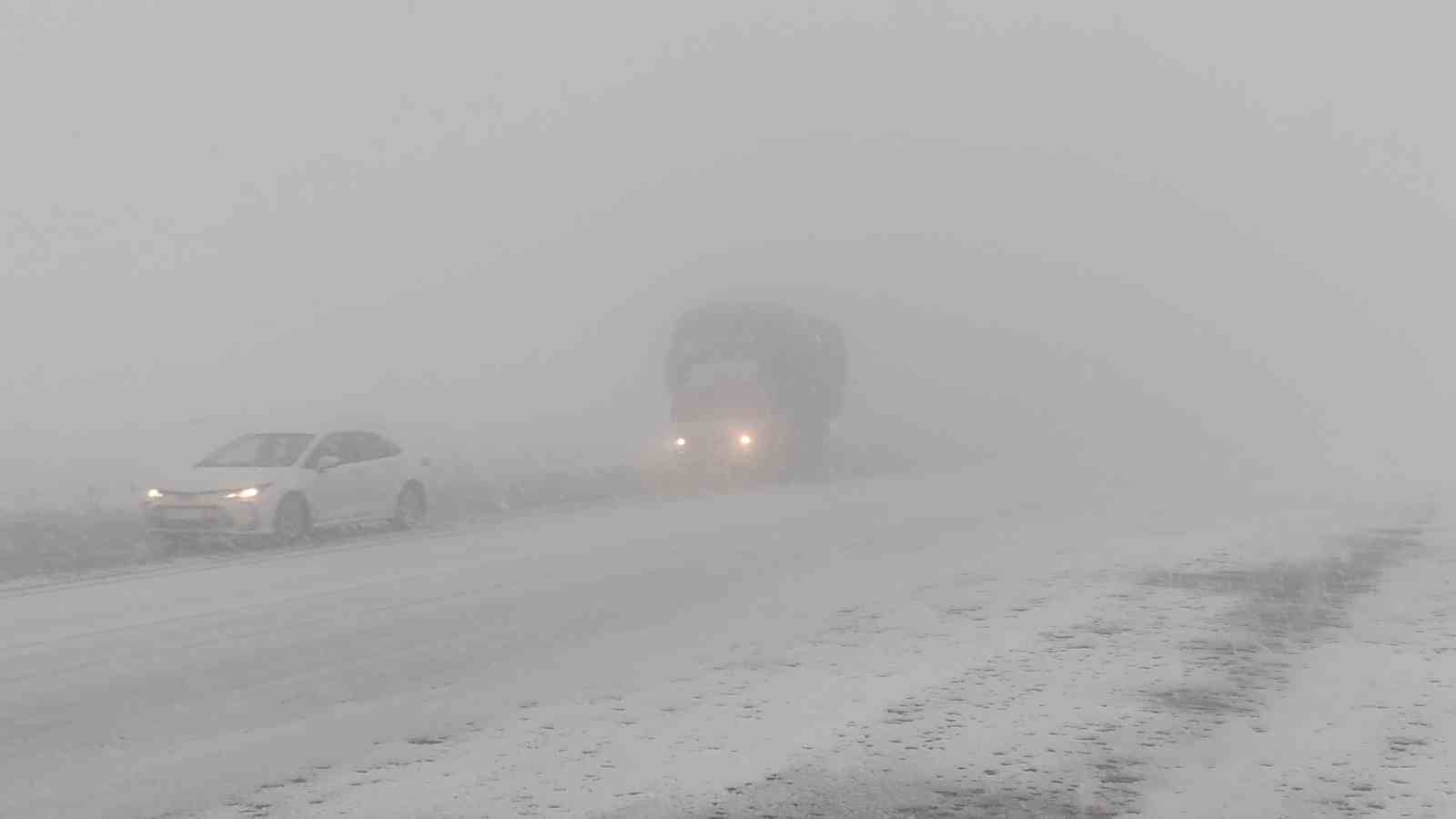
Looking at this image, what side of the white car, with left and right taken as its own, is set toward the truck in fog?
back

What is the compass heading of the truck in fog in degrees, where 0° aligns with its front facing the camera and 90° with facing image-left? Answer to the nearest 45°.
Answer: approximately 45°

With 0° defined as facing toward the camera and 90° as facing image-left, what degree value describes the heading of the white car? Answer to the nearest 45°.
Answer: approximately 45°
